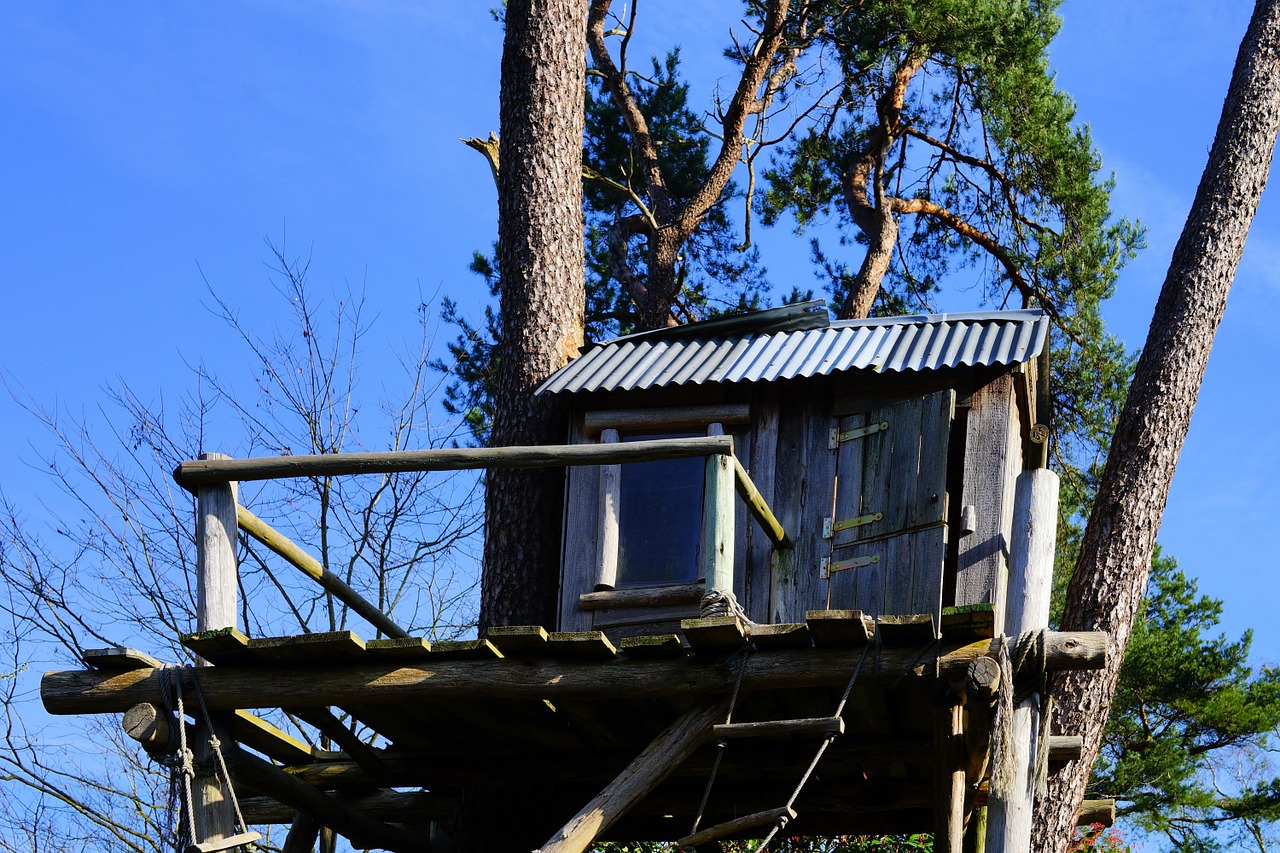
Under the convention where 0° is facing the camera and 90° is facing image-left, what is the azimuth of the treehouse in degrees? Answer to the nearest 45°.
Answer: approximately 0°
